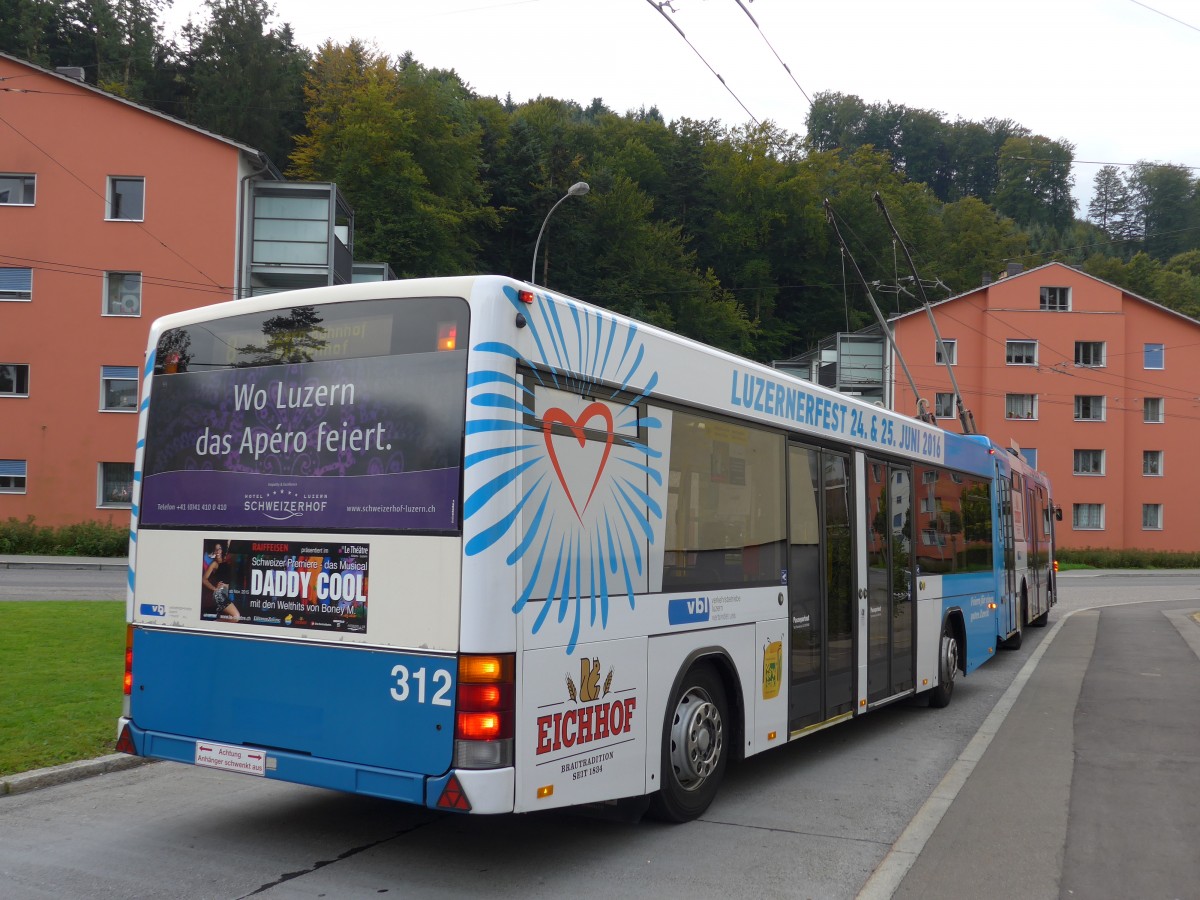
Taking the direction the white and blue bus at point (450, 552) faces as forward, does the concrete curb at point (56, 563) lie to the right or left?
on its left

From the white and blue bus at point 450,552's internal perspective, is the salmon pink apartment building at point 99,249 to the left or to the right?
on its left

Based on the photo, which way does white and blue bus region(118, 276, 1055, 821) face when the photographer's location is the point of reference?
facing away from the viewer and to the right of the viewer

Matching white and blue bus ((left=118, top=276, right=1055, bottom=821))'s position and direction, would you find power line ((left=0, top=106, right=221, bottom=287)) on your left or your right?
on your left
